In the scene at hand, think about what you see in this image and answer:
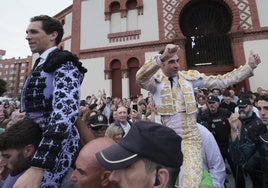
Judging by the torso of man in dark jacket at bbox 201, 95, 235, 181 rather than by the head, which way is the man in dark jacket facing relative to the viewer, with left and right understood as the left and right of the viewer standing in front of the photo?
facing the viewer
